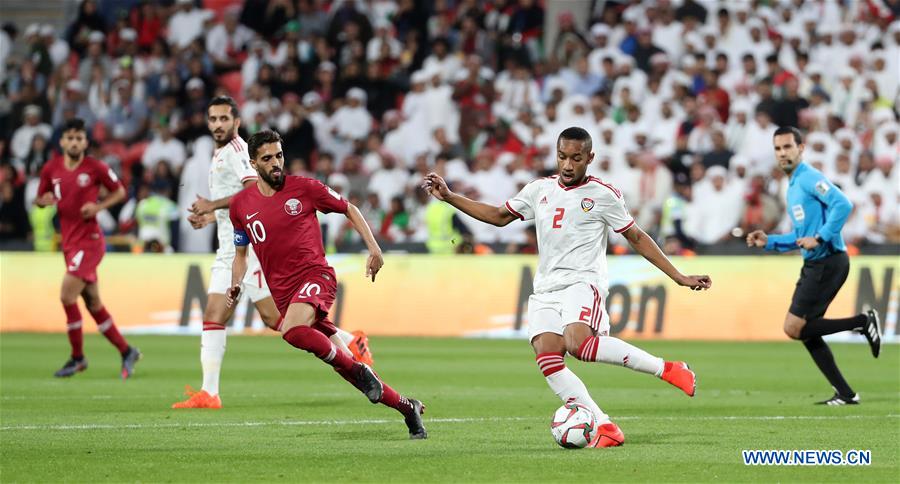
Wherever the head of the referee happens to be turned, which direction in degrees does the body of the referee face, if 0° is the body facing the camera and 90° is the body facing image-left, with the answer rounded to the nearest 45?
approximately 45°
